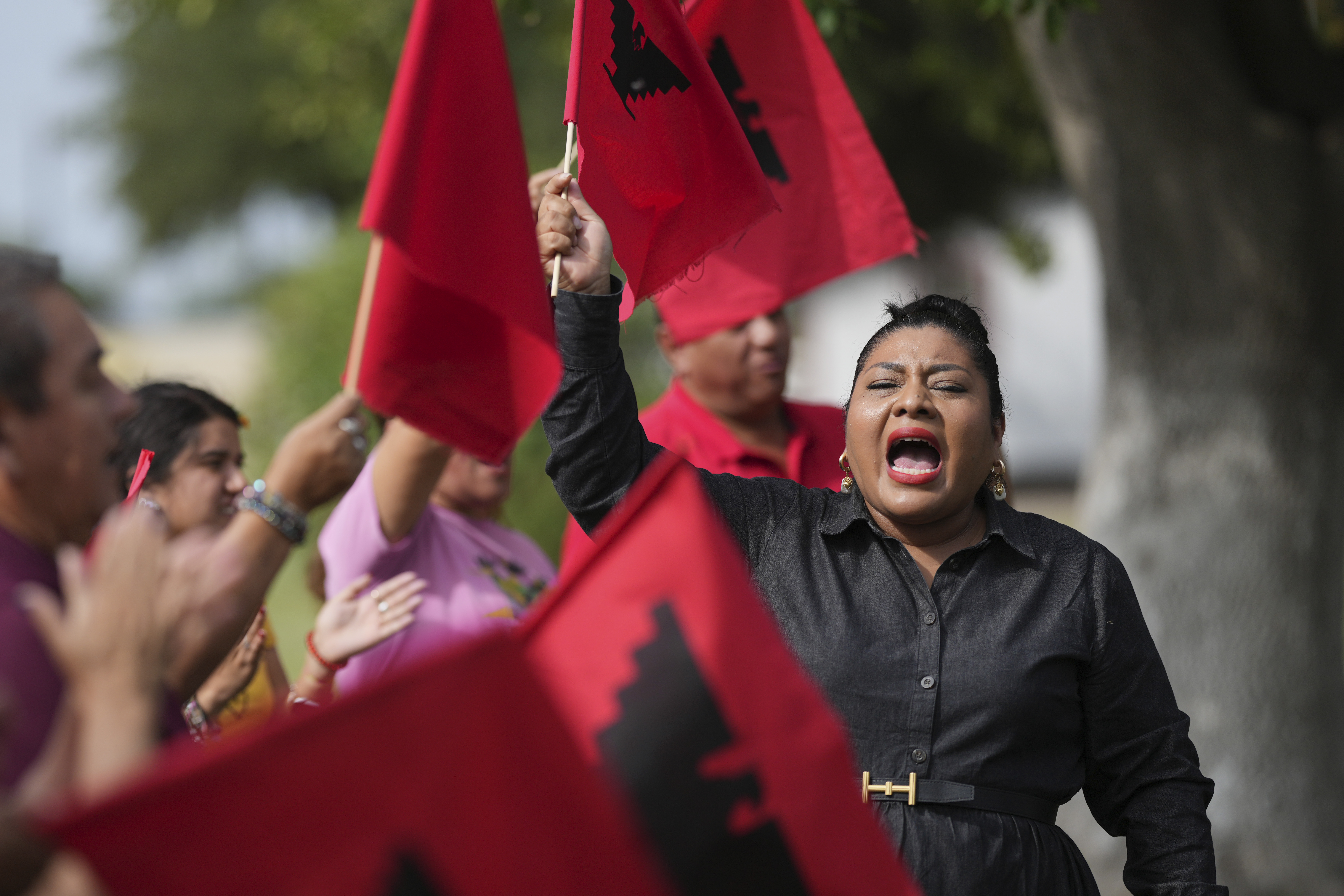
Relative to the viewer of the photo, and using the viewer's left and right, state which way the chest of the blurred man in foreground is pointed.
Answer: facing to the right of the viewer

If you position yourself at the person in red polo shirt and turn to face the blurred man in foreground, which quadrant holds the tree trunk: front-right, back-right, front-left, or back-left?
back-left

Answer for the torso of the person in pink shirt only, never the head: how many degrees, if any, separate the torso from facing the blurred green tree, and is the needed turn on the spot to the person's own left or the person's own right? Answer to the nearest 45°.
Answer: approximately 135° to the person's own left

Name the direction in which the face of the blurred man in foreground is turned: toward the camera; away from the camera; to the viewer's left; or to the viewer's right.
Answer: to the viewer's right
